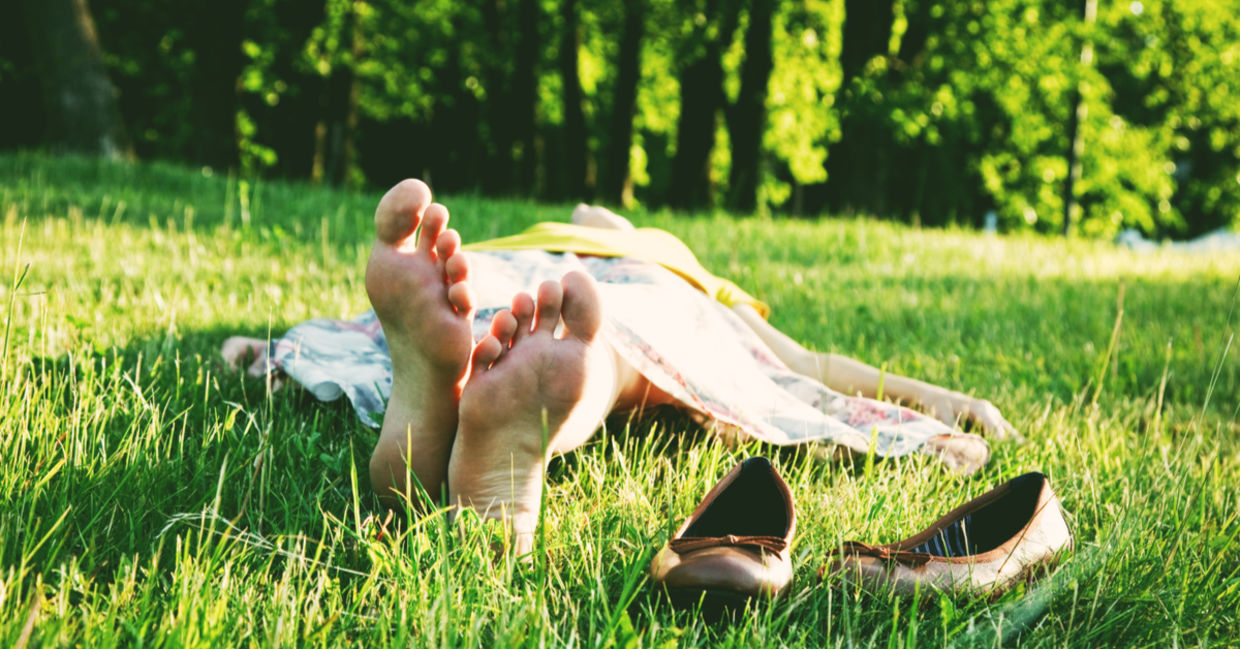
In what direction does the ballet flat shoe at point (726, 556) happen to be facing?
toward the camera

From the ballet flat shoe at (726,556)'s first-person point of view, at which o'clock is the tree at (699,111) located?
The tree is roughly at 6 o'clock from the ballet flat shoe.
